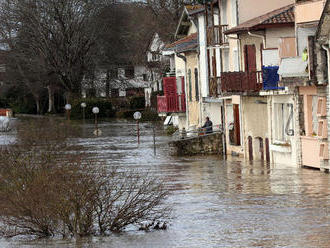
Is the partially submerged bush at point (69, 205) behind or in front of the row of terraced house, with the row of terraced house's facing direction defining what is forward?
in front

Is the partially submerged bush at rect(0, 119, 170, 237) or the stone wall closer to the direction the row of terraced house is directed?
the partially submerged bush
